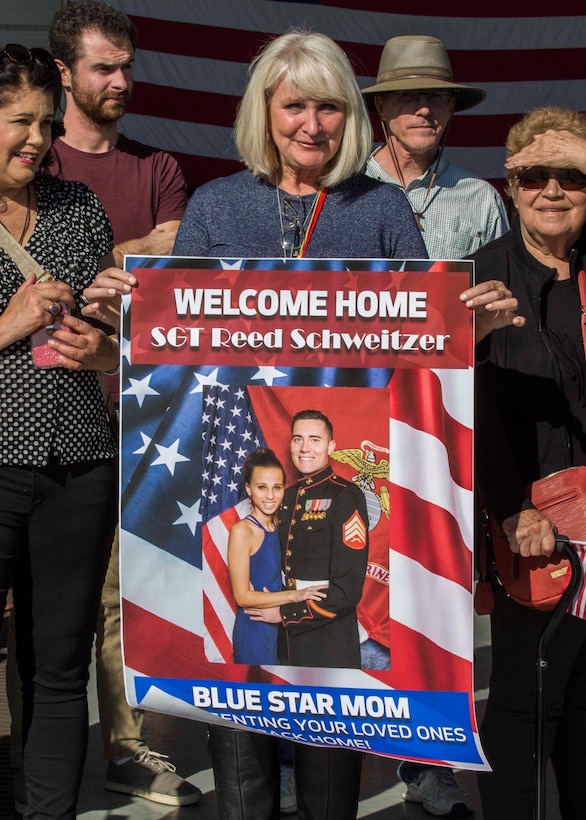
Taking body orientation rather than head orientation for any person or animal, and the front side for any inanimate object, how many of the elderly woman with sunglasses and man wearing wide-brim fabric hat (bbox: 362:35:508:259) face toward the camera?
2

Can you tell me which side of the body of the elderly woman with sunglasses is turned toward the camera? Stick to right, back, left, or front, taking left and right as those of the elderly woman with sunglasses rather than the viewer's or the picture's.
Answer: front

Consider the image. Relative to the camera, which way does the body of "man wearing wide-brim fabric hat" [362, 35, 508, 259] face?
toward the camera
